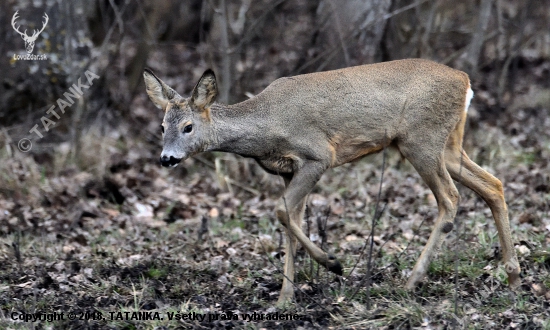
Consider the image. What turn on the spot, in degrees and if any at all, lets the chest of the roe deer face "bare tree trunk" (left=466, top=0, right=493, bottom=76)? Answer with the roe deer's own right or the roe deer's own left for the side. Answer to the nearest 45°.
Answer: approximately 135° to the roe deer's own right

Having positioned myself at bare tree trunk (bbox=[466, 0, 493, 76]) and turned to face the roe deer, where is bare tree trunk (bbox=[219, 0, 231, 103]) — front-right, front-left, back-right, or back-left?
front-right

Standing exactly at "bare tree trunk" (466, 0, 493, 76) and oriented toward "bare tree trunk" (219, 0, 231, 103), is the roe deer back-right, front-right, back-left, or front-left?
front-left

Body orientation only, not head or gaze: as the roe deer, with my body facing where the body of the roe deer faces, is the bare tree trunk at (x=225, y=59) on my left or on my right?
on my right

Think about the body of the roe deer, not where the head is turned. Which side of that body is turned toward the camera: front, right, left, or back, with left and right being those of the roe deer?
left
